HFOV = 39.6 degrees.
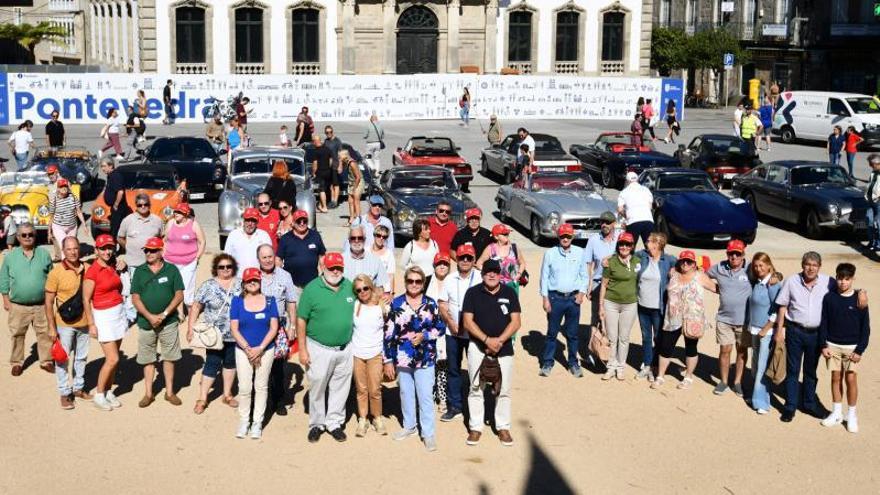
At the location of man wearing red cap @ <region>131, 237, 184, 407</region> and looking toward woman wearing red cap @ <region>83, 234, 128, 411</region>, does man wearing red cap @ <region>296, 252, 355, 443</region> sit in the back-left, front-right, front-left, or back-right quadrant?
back-left

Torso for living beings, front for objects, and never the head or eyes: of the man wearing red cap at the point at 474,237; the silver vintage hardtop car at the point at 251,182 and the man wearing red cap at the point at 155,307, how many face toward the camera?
3

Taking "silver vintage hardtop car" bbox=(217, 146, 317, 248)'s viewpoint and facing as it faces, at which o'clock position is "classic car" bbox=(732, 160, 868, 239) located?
The classic car is roughly at 9 o'clock from the silver vintage hardtop car.

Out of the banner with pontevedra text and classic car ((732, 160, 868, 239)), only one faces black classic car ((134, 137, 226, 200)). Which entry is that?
the banner with pontevedra text

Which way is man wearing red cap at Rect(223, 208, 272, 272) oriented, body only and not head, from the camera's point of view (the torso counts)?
toward the camera

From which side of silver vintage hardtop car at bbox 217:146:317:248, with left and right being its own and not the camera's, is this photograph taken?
front

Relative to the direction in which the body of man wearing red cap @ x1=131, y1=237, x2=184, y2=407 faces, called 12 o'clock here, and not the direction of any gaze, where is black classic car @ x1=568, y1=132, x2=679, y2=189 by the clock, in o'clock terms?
The black classic car is roughly at 7 o'clock from the man wearing red cap.

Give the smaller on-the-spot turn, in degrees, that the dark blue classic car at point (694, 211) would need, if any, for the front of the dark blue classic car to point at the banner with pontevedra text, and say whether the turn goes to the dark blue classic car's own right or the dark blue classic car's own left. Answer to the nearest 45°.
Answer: approximately 180°

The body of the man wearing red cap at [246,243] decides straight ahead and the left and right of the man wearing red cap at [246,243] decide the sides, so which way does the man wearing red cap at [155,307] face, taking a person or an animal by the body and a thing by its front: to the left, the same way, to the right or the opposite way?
the same way

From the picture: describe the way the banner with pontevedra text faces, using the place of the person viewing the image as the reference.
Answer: facing the viewer

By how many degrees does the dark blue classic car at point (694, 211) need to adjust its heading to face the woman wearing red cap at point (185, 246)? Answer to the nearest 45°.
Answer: approximately 90° to its right

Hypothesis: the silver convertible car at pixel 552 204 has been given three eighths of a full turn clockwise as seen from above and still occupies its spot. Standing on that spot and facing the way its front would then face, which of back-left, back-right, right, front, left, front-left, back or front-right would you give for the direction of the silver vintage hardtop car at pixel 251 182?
front

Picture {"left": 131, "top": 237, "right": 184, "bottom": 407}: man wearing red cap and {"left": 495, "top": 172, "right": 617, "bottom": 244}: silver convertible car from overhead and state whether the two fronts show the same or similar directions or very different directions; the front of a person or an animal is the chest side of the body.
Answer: same or similar directions

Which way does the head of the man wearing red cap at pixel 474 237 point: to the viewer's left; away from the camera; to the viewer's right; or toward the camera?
toward the camera

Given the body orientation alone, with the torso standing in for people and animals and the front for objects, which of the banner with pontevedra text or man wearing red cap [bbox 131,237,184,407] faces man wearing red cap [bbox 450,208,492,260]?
the banner with pontevedra text

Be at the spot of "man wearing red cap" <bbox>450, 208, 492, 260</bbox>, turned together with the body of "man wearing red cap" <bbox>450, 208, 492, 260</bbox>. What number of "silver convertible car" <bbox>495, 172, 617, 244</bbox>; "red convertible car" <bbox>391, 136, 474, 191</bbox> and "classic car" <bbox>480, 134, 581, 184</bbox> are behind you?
3

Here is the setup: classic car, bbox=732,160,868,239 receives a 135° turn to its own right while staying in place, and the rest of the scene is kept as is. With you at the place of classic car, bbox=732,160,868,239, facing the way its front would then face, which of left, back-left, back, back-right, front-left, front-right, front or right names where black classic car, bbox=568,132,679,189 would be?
front-right

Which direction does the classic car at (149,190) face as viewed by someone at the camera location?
facing the viewer and to the left of the viewer

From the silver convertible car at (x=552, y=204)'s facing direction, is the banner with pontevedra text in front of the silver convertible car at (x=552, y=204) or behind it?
behind

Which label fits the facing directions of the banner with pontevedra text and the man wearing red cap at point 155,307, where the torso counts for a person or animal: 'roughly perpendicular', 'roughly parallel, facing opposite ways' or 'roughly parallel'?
roughly parallel

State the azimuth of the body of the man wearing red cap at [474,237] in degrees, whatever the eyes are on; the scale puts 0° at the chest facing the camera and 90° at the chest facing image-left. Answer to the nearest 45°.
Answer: approximately 0°

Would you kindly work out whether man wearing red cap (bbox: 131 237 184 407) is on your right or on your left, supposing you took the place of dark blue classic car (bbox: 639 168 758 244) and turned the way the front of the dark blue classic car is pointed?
on your right
